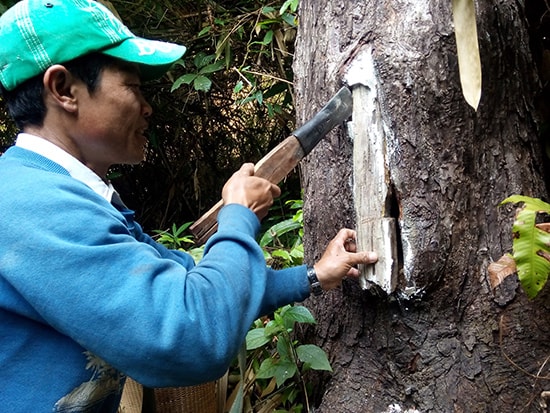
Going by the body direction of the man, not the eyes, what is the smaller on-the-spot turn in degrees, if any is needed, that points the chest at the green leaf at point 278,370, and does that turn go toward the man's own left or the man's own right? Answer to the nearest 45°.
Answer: approximately 45° to the man's own left

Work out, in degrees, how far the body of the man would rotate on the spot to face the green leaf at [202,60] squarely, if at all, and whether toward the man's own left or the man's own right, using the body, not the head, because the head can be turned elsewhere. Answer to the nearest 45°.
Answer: approximately 90° to the man's own left

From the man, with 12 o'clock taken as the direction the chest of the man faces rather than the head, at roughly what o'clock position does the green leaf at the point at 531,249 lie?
The green leaf is roughly at 12 o'clock from the man.

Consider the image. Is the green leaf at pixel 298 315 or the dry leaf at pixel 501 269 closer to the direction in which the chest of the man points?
the dry leaf

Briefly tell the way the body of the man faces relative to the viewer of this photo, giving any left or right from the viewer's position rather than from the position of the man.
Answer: facing to the right of the viewer

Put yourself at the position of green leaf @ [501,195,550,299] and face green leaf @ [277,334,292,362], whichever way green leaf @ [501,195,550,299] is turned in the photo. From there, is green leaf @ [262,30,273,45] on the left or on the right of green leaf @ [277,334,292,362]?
right

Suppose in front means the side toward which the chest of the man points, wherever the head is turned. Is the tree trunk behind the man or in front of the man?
in front

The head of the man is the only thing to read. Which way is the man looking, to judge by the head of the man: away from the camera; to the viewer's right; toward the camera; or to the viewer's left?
to the viewer's right

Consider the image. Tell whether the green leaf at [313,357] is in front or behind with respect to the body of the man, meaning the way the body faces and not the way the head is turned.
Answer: in front

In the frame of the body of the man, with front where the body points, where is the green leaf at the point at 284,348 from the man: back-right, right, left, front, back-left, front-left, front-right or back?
front-left

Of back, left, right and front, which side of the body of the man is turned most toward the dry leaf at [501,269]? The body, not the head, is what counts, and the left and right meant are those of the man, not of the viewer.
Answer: front
